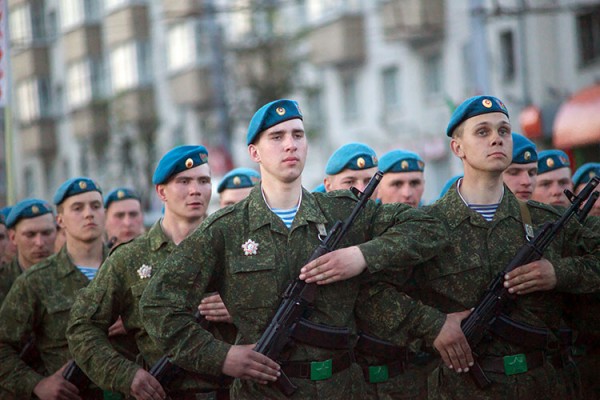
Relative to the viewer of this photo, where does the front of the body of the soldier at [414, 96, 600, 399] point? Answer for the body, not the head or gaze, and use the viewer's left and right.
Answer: facing the viewer

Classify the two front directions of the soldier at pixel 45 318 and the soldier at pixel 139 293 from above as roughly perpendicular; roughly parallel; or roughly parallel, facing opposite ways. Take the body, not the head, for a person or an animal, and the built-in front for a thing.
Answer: roughly parallel

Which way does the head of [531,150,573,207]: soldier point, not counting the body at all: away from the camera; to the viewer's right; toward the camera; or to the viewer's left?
toward the camera

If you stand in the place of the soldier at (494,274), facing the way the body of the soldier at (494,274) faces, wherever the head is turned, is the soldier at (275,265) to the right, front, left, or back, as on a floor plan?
right

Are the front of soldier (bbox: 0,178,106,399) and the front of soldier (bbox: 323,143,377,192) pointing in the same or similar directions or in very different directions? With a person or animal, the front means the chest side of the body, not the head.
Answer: same or similar directions

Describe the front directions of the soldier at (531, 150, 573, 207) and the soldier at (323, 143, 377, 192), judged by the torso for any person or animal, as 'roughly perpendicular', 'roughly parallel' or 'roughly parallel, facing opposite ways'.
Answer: roughly parallel

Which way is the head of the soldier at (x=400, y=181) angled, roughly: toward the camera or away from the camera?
toward the camera

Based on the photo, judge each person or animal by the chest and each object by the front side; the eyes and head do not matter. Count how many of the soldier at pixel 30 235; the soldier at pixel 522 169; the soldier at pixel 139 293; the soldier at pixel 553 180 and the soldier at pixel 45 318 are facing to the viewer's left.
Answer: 0

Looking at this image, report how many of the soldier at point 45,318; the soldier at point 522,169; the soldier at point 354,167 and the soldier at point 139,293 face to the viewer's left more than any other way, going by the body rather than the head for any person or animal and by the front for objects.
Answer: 0
